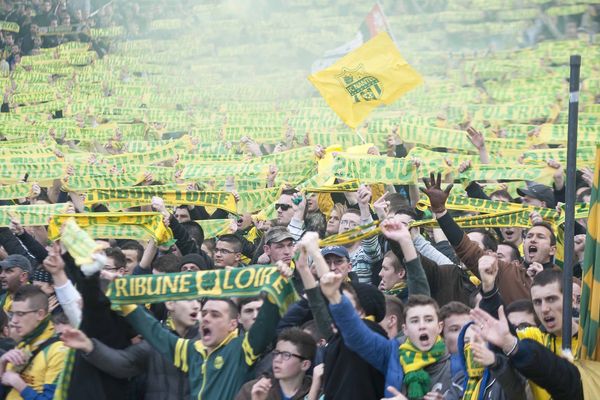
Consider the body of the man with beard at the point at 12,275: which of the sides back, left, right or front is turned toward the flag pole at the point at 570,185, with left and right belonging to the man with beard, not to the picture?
left

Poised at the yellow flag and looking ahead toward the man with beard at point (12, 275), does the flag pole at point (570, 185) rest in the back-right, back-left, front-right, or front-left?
front-left

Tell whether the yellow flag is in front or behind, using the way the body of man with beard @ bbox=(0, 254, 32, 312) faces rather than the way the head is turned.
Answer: behind

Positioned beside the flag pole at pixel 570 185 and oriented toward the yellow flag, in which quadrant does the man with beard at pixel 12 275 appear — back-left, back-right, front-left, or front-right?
front-left

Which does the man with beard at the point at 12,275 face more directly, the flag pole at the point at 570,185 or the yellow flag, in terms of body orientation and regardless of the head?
the flag pole
